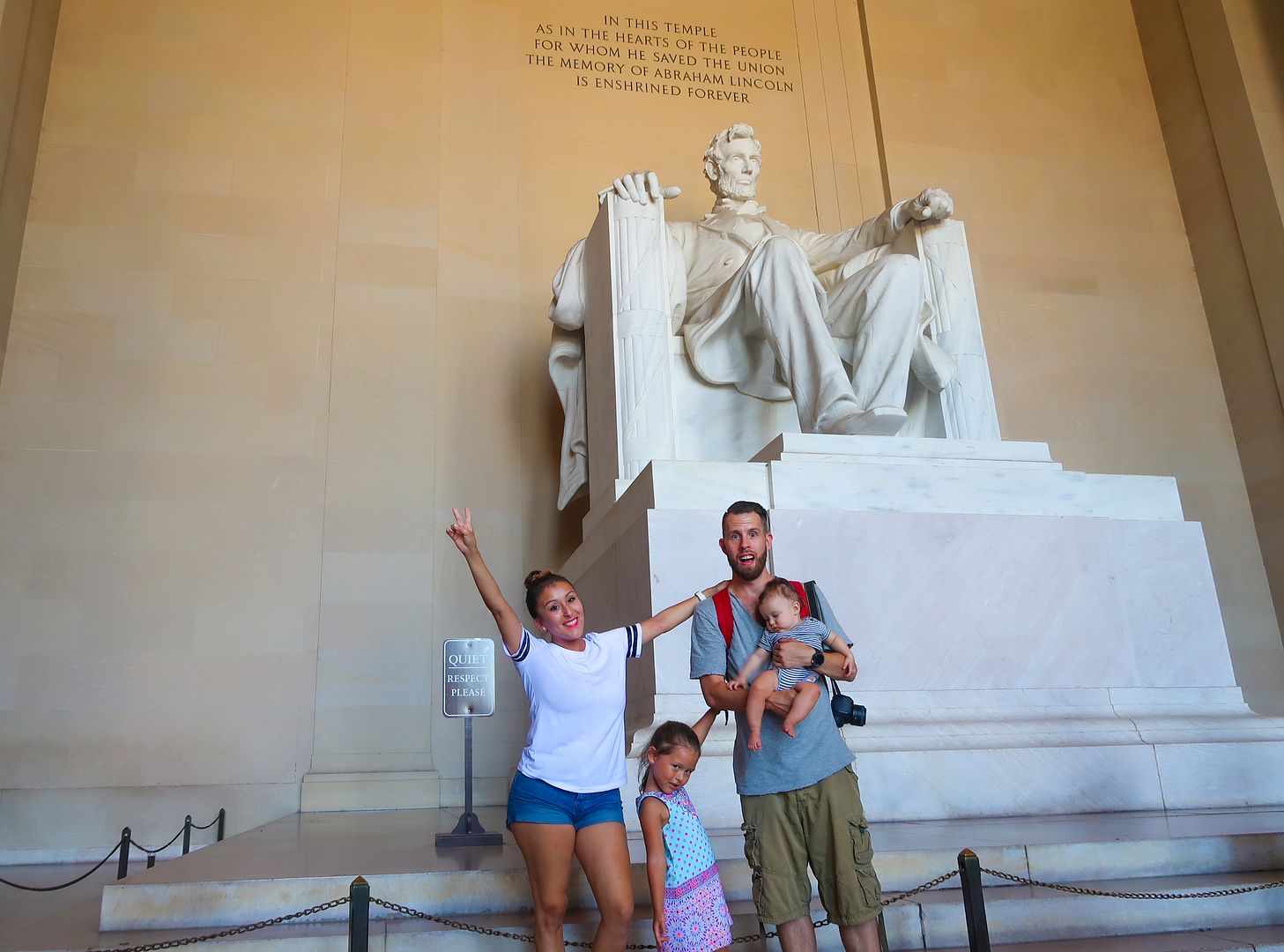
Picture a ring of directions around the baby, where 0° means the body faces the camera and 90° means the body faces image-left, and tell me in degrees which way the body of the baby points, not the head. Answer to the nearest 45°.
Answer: approximately 45°

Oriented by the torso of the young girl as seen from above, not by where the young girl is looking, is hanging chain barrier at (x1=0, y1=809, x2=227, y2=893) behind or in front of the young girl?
behind

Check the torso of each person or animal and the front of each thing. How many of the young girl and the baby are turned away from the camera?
0

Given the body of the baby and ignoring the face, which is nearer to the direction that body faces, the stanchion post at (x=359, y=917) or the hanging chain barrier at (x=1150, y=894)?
the stanchion post

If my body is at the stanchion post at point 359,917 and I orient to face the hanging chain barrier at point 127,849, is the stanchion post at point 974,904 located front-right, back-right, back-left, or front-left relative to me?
back-right

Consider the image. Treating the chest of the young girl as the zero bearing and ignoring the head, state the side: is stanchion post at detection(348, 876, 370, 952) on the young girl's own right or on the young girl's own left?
on the young girl's own right

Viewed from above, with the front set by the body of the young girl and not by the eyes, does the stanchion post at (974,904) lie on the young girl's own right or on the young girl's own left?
on the young girl's own left

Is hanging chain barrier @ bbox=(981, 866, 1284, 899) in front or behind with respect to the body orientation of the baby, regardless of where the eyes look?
behind

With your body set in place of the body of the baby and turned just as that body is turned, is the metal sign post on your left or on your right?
on your right

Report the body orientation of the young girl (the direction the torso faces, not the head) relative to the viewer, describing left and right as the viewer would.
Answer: facing the viewer and to the right of the viewer

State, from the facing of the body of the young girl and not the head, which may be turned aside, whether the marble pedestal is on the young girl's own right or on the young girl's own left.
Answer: on the young girl's own left
